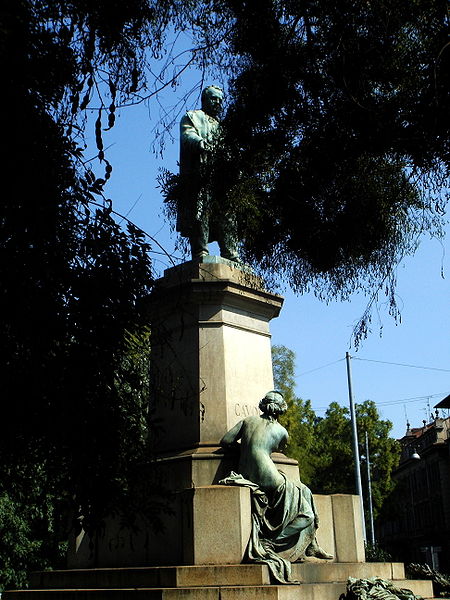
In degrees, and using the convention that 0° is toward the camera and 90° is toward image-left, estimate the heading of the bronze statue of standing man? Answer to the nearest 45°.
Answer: approximately 315°

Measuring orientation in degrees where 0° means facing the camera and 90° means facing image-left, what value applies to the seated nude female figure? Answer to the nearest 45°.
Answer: approximately 225°

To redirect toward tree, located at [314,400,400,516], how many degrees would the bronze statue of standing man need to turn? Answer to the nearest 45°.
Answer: approximately 135° to its left

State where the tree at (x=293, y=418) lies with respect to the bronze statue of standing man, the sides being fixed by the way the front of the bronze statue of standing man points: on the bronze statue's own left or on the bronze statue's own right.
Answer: on the bronze statue's own left
